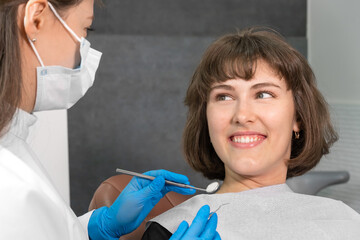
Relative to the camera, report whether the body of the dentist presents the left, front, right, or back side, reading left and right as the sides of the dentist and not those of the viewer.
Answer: right

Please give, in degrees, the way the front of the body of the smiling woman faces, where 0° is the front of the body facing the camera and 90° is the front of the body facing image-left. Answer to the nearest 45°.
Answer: approximately 0°

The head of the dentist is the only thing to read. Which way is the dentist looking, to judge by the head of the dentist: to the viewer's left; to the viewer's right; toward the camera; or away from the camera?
to the viewer's right

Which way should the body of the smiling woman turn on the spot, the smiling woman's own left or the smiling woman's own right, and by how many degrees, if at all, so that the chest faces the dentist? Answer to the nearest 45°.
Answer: approximately 45° to the smiling woman's own right

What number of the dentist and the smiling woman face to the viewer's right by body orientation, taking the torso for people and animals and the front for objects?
1

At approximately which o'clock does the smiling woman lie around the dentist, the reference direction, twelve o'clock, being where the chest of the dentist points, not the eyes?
The smiling woman is roughly at 11 o'clock from the dentist.

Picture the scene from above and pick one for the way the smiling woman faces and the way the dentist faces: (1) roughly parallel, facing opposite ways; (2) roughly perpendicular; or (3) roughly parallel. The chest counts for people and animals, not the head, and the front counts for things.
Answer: roughly perpendicular
